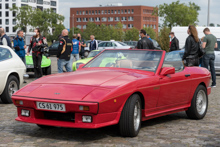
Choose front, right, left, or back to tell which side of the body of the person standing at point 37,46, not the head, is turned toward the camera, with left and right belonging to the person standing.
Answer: front

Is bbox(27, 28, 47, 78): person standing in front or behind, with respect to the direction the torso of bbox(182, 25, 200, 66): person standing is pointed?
in front

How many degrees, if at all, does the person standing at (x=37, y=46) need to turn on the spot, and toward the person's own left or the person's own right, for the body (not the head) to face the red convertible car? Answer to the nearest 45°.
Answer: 0° — they already face it

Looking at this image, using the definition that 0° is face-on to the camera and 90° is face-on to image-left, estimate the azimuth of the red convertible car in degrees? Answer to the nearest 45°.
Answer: approximately 45°

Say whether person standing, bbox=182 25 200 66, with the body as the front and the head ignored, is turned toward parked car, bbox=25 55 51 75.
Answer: yes

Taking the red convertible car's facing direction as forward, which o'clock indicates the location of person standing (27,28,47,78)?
The person standing is roughly at 4 o'clock from the red convertible car.

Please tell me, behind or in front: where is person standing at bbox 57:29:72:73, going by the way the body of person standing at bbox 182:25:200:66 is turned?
in front

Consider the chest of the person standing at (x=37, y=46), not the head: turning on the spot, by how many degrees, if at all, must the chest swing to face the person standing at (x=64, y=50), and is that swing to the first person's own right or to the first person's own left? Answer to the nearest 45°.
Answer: approximately 90° to the first person's own left

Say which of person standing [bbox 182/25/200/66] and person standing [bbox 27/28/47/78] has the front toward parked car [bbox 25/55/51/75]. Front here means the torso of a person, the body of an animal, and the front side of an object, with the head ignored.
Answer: person standing [bbox 182/25/200/66]

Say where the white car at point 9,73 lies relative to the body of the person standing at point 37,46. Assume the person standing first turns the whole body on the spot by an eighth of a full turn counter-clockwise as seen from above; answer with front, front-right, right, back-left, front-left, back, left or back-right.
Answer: front-right

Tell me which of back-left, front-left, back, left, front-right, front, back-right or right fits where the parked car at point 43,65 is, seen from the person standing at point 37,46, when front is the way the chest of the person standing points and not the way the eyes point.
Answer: back

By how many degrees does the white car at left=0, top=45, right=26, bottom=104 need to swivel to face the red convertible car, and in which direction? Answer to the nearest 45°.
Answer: approximately 45° to its left
